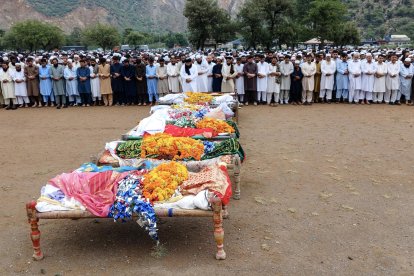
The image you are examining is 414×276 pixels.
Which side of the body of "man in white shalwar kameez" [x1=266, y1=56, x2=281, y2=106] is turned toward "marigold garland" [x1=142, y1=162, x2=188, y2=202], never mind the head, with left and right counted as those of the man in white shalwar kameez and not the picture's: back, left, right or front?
front

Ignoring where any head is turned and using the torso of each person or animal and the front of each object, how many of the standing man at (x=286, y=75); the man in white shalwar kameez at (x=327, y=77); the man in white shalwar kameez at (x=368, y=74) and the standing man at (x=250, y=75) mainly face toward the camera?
4

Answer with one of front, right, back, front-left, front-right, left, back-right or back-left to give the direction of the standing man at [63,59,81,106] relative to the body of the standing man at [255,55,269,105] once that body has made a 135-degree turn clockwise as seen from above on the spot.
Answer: front-left

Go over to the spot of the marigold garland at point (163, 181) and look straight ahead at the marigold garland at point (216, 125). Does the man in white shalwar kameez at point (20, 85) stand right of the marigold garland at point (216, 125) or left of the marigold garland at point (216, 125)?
left

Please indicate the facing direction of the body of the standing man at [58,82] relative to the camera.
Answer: toward the camera

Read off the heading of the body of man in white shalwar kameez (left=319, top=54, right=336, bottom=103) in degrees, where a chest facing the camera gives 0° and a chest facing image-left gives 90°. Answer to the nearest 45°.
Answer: approximately 0°

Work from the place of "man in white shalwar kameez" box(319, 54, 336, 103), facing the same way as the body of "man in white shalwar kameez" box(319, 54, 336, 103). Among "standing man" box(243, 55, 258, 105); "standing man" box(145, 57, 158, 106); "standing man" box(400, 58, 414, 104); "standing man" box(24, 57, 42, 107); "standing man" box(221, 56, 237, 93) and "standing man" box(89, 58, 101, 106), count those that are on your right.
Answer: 5

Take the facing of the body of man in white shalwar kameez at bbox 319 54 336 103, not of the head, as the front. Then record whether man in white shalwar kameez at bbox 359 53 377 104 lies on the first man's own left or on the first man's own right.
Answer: on the first man's own left

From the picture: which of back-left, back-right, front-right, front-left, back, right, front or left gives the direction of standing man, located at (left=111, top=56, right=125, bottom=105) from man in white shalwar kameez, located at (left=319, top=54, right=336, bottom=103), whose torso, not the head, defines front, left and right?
right

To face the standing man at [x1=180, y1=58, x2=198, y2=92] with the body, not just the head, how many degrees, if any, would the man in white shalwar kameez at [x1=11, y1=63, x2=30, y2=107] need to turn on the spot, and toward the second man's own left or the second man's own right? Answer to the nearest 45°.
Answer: approximately 45° to the second man's own left

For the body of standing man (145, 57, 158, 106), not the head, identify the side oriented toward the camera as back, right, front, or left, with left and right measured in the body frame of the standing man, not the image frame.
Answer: front

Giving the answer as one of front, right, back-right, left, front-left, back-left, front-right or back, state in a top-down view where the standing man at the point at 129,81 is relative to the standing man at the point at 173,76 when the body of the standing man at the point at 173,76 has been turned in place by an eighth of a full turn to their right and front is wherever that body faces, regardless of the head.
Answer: front-right

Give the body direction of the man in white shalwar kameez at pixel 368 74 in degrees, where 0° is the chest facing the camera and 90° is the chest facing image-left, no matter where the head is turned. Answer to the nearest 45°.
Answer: approximately 0°

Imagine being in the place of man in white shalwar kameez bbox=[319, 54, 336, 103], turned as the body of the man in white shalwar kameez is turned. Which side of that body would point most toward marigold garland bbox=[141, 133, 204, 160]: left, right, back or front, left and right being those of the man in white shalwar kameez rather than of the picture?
front
